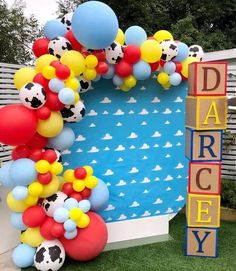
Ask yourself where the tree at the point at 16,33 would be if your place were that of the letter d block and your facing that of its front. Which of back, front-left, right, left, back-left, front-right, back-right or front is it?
back-right

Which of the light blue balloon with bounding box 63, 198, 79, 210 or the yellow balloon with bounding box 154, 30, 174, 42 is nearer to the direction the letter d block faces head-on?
the light blue balloon

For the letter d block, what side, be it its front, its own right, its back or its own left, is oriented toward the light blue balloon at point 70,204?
right

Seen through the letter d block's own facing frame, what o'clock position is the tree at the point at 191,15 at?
The tree is roughly at 6 o'clock from the letter d block.

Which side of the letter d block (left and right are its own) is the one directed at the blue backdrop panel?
right

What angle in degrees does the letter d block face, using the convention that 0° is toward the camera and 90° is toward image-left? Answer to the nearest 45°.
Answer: approximately 0°

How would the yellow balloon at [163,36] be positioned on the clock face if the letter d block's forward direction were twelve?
The yellow balloon is roughly at 4 o'clock from the letter d block.
